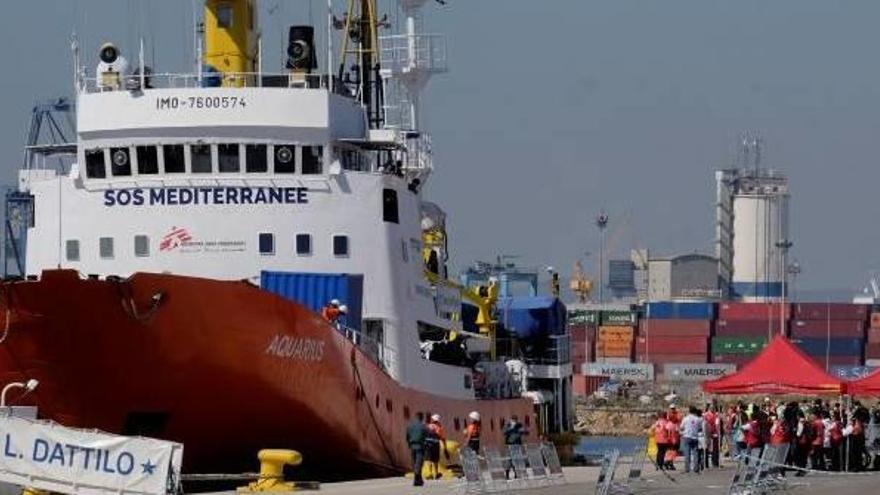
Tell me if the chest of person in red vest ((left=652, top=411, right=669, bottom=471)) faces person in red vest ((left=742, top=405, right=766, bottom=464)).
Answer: no

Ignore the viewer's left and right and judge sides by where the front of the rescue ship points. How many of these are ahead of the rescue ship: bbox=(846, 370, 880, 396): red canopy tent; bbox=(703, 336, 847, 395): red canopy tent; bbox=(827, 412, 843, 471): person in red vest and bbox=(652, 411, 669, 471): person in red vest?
0

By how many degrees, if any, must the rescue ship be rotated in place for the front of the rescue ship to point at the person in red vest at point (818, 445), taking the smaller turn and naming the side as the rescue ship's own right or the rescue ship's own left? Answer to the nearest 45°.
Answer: approximately 135° to the rescue ship's own left

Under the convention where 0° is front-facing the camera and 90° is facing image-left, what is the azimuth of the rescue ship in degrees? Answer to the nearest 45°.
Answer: approximately 45°

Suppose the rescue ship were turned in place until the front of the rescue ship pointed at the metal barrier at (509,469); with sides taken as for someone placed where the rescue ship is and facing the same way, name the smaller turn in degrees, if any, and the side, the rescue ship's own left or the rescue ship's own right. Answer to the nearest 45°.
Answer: approximately 90° to the rescue ship's own left

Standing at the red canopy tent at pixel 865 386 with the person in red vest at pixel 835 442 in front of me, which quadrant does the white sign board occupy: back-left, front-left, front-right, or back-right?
front-right

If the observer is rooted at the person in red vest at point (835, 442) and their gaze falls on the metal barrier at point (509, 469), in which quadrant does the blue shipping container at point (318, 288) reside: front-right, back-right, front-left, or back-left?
front-right
